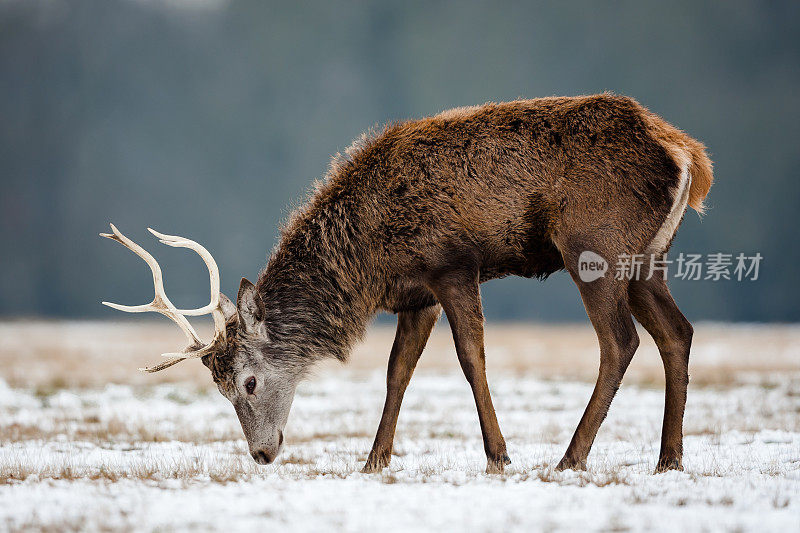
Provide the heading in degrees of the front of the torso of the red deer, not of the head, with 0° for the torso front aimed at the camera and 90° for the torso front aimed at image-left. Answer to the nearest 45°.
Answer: approximately 90°
